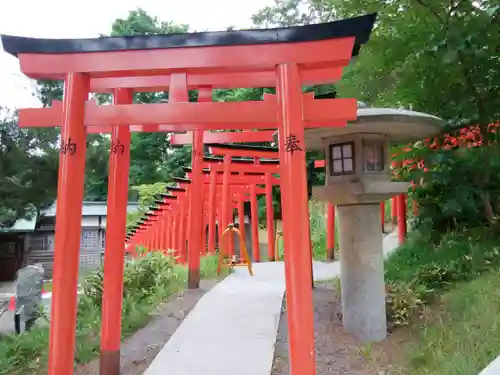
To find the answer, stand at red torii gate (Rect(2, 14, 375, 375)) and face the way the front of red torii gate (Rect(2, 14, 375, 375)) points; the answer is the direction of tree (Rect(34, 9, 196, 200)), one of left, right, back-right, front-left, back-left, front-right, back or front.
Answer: back

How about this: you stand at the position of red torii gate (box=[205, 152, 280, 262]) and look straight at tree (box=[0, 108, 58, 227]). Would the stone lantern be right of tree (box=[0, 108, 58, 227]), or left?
left

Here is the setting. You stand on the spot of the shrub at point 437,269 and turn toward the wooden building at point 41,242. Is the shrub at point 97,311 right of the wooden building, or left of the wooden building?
left

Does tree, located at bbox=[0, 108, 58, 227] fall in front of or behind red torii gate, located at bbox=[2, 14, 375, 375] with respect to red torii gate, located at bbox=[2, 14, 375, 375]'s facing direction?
behind

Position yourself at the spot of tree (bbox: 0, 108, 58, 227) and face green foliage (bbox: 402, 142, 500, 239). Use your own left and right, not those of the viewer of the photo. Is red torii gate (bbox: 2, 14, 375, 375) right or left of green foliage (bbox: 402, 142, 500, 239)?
right

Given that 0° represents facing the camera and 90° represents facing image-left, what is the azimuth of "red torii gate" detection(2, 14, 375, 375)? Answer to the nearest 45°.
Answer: approximately 0°

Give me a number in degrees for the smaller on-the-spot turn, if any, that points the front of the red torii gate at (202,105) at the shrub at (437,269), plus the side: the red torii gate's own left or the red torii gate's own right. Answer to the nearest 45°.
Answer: approximately 135° to the red torii gate's own left

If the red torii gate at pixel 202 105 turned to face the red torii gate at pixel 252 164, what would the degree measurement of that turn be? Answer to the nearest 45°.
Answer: approximately 180°

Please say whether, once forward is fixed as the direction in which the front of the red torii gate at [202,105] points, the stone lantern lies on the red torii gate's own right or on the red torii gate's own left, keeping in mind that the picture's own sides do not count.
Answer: on the red torii gate's own left

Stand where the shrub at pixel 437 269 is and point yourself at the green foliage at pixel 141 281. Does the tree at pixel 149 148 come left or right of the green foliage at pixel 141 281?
right
